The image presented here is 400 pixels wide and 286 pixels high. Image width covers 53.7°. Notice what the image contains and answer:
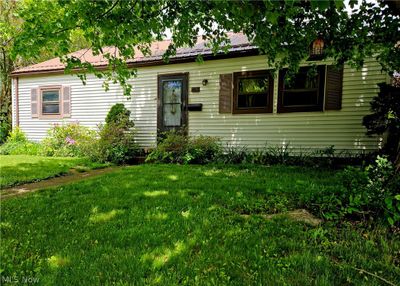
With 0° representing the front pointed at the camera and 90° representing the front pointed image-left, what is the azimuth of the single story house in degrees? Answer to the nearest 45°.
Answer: approximately 0°

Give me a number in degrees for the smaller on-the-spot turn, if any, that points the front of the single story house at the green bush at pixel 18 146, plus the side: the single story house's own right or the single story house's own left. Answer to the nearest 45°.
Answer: approximately 90° to the single story house's own right

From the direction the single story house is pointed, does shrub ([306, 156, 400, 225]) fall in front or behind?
in front

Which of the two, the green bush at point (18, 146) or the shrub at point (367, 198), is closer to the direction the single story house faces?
the shrub

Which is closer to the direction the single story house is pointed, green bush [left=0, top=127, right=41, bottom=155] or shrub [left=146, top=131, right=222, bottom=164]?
the shrub
